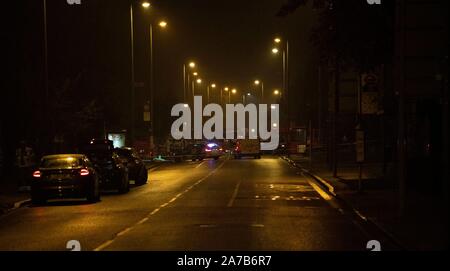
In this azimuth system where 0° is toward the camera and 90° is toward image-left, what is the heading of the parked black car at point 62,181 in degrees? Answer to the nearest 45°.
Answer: approximately 180°
